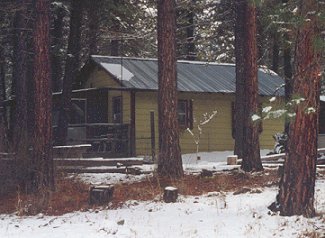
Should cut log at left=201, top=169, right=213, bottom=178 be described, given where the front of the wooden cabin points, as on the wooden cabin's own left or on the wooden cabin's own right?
on the wooden cabin's own left

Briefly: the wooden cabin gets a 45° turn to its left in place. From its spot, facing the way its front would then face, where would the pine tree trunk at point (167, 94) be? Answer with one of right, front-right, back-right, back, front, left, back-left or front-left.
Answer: front

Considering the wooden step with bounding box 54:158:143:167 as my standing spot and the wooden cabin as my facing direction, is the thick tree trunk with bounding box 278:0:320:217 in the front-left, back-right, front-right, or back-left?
back-right

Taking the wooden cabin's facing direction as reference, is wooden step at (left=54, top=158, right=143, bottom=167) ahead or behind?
ahead

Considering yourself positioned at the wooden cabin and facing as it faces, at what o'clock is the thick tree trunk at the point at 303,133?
The thick tree trunk is roughly at 10 o'clock from the wooden cabin.

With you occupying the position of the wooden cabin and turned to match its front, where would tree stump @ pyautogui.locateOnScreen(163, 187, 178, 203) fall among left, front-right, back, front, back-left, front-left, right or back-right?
front-left

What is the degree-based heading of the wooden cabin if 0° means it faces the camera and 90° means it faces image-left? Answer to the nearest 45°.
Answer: approximately 45°
